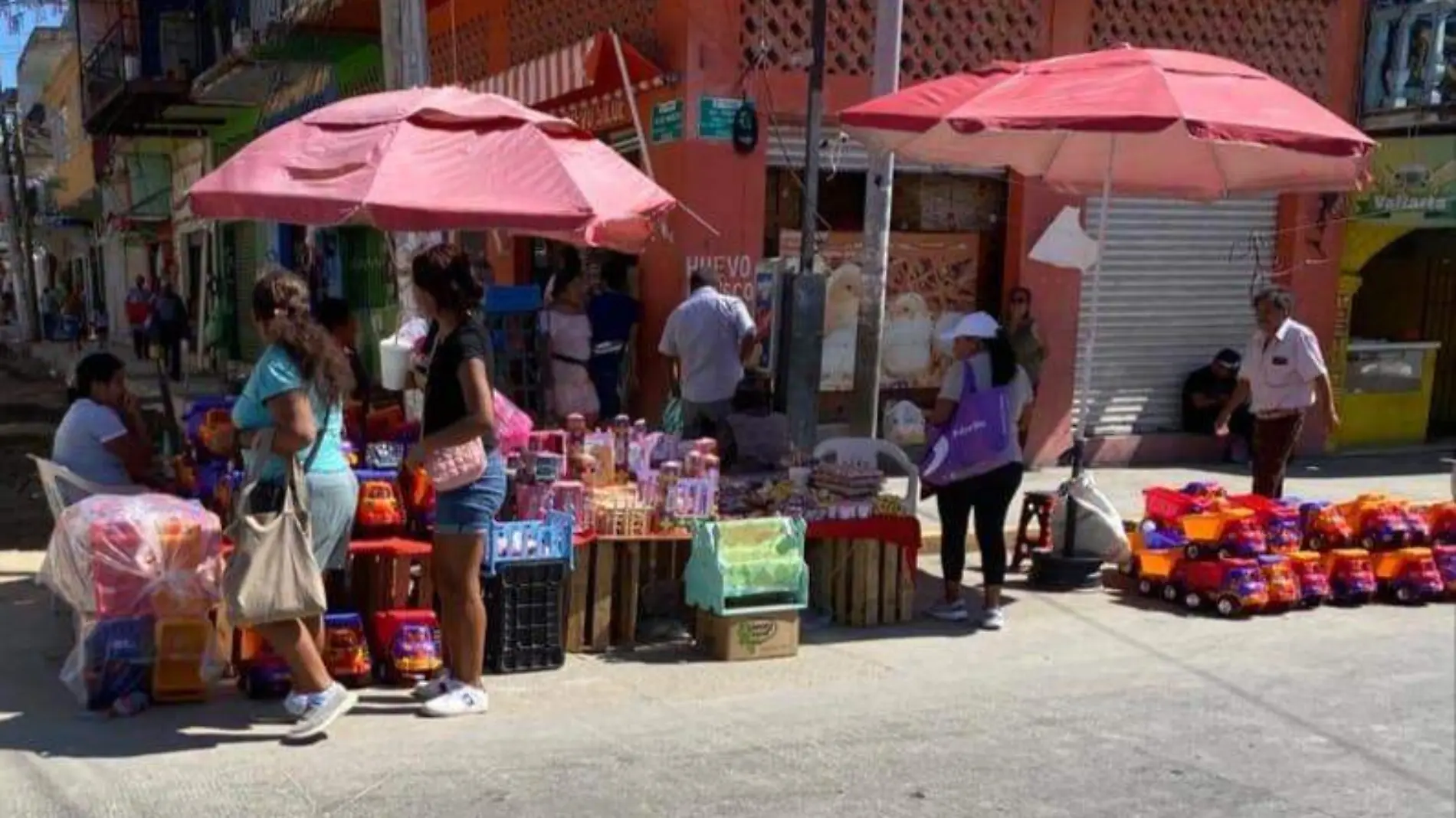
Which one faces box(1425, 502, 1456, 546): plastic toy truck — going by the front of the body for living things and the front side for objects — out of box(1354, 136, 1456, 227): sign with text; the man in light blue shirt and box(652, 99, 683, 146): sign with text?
box(1354, 136, 1456, 227): sign with text

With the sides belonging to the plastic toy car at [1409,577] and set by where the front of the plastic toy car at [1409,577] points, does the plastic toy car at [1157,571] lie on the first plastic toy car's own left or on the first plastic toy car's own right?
on the first plastic toy car's own right

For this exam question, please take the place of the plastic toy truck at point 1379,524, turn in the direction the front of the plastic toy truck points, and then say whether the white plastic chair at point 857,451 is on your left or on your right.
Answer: on your right

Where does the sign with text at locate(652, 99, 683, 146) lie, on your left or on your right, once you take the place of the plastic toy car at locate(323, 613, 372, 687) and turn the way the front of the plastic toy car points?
on your left

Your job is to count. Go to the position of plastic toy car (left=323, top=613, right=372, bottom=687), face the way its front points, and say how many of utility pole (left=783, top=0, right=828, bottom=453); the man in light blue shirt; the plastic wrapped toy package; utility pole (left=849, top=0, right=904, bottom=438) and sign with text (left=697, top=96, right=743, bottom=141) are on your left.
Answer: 4

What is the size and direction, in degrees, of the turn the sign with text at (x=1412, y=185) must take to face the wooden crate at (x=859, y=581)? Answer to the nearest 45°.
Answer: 0° — it already faces it

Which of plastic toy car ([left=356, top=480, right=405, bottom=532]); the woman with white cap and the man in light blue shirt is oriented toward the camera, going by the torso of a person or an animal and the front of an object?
the plastic toy car

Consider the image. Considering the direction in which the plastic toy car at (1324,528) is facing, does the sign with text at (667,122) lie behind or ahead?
behind

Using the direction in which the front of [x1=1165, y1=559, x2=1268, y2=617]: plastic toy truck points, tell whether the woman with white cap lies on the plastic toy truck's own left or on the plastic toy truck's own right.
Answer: on the plastic toy truck's own right

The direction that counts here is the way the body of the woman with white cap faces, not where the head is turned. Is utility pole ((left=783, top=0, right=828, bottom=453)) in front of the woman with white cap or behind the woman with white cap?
in front

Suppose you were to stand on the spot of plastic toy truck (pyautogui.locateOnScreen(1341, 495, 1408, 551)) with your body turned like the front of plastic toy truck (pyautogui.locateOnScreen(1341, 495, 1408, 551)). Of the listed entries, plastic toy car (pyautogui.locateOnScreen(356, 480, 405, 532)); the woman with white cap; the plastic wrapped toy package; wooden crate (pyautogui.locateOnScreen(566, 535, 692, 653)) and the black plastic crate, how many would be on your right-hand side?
5

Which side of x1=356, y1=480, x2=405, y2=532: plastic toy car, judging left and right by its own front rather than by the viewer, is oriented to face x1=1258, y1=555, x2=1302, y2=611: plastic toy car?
left

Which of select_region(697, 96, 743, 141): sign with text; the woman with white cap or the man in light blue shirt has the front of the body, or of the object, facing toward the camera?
the sign with text

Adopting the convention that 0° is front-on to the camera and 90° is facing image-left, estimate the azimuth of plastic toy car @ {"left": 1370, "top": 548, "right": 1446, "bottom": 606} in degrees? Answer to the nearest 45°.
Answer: approximately 315°

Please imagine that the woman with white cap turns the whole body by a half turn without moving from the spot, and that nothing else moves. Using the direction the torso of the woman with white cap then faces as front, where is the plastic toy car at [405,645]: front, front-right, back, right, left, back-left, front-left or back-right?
right

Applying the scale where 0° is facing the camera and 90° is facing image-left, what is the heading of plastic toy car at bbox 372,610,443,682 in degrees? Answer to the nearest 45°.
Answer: approximately 315°

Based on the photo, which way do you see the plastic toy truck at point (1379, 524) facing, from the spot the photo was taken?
facing the viewer and to the right of the viewer

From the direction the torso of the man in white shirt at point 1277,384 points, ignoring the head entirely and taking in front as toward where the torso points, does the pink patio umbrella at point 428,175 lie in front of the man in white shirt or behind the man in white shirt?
in front
